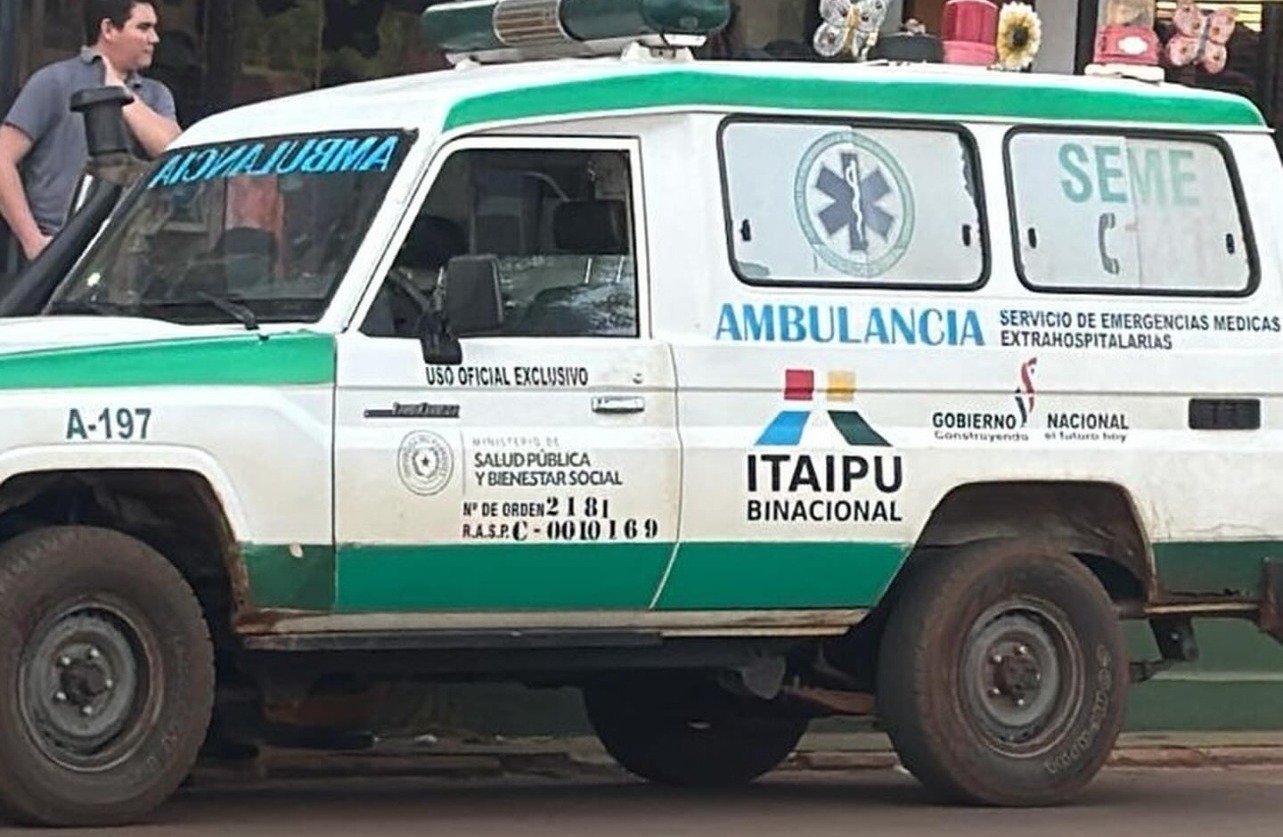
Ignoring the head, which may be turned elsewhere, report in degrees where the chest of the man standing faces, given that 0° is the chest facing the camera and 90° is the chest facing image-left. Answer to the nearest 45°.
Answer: approximately 315°

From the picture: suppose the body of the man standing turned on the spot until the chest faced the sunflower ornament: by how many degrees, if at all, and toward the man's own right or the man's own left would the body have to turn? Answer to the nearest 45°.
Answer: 0° — they already face it

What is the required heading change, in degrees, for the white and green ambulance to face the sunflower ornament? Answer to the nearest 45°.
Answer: approximately 180°

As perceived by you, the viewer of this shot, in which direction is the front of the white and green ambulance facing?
facing the viewer and to the left of the viewer

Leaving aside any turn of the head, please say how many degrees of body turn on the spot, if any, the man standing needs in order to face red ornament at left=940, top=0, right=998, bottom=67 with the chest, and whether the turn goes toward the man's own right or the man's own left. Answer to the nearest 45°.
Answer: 0° — they already face it

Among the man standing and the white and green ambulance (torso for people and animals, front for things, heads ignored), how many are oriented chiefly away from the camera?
0

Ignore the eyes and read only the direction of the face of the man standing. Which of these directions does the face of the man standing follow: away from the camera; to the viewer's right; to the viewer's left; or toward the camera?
to the viewer's right

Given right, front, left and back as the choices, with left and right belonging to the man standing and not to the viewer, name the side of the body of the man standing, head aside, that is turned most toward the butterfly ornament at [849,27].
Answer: front

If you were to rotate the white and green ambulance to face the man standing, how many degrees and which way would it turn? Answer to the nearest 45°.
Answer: approximately 90° to its right

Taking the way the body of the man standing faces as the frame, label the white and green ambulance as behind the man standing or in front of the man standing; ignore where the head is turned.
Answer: in front
